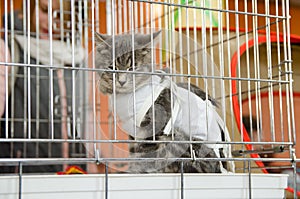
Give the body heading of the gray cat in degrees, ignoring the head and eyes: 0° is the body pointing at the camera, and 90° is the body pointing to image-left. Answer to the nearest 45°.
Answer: approximately 45°
